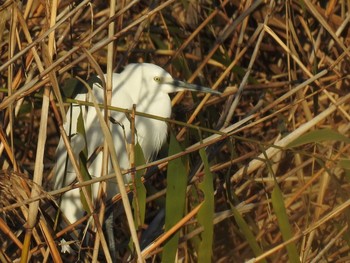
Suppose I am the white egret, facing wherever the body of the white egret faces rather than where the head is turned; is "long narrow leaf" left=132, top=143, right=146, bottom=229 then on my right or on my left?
on my right

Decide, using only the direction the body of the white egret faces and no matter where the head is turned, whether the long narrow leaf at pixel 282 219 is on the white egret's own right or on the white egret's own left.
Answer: on the white egret's own right

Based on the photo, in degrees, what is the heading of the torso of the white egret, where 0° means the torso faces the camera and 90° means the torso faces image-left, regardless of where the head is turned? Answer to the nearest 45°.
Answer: approximately 270°
